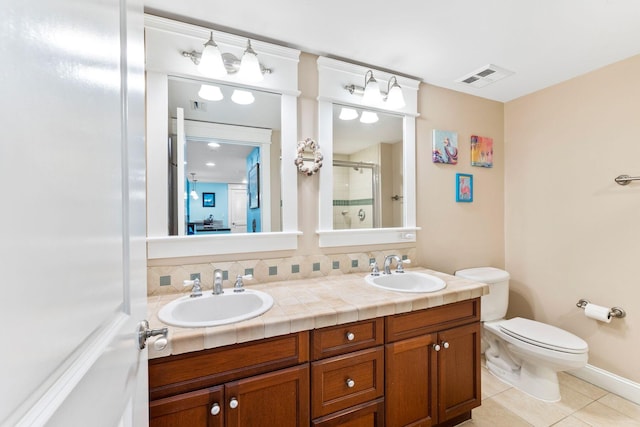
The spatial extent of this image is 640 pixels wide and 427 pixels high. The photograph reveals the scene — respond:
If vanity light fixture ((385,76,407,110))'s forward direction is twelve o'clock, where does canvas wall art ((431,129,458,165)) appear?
The canvas wall art is roughly at 9 o'clock from the vanity light fixture.

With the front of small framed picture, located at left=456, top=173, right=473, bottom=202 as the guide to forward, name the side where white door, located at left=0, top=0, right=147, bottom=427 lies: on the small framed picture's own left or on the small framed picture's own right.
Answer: on the small framed picture's own right

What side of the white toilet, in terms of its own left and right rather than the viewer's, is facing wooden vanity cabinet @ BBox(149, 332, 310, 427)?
right

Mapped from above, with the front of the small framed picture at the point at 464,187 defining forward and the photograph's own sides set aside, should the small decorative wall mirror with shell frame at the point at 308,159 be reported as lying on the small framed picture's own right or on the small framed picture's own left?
on the small framed picture's own right

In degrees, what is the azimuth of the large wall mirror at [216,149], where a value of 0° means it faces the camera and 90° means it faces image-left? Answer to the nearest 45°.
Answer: approximately 315°

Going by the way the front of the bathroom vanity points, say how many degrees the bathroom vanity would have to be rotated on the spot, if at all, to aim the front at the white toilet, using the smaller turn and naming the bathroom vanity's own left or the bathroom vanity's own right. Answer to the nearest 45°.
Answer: approximately 90° to the bathroom vanity's own left
